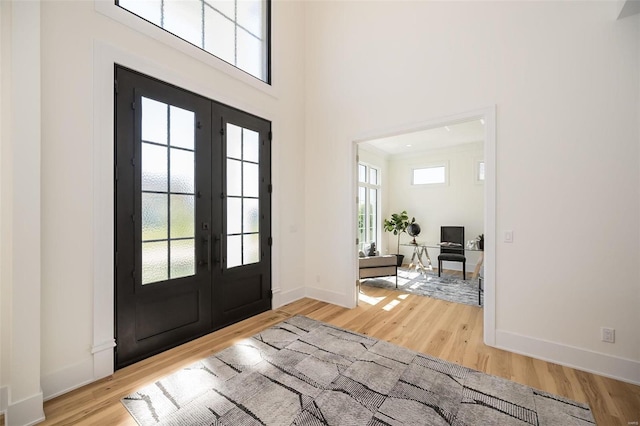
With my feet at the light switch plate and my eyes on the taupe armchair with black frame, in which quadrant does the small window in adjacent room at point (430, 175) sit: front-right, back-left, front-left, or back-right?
front-right

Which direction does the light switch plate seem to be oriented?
toward the camera

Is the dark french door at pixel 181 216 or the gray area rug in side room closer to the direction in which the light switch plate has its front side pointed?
the dark french door

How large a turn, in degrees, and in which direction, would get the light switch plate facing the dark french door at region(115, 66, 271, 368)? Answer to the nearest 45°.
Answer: approximately 45° to its right

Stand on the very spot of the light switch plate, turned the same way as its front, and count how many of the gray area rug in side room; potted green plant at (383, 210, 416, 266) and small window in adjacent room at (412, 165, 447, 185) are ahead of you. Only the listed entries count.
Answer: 0

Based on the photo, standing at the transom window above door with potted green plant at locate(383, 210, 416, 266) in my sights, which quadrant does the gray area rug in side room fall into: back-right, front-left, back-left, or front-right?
front-right

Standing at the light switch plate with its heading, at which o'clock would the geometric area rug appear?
The geometric area rug is roughly at 1 o'clock from the light switch plate.

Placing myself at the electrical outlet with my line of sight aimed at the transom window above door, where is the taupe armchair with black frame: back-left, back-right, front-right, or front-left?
front-right

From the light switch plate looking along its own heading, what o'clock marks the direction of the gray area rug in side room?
The gray area rug in side room is roughly at 5 o'clock from the light switch plate.

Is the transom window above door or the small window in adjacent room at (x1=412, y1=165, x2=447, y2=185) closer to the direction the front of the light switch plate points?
the transom window above door

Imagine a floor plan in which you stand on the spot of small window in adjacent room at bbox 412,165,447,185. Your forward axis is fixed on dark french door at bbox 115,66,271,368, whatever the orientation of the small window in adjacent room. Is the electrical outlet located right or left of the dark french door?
left

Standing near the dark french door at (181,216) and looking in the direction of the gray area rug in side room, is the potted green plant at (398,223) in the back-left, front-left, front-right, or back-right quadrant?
front-left

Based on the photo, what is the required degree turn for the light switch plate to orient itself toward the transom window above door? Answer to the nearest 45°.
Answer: approximately 45° to its right

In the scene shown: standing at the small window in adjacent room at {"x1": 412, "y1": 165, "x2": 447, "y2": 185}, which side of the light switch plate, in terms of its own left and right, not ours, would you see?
back

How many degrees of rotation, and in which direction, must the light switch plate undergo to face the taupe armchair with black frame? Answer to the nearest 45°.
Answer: approximately 135° to its right

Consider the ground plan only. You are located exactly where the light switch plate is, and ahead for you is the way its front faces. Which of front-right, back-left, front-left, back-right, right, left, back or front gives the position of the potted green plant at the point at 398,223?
back-right
